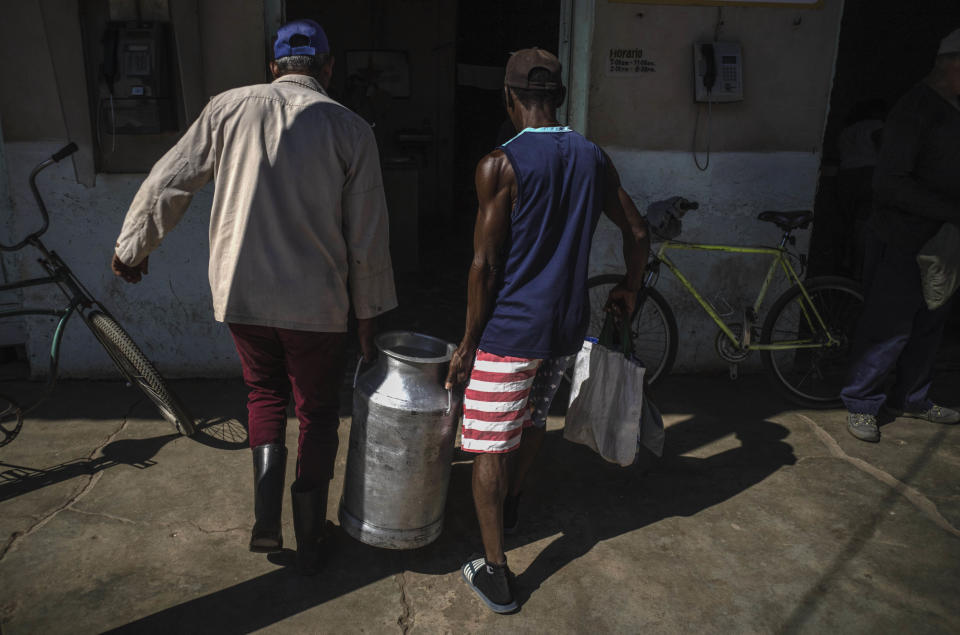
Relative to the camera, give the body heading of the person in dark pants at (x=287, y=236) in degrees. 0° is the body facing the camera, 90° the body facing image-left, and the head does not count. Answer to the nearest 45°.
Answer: approximately 180°

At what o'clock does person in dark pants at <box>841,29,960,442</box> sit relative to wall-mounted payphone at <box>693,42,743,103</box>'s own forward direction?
The person in dark pants is roughly at 10 o'clock from the wall-mounted payphone.

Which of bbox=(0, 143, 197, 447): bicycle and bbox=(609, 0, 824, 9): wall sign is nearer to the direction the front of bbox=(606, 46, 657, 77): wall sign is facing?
the bicycle

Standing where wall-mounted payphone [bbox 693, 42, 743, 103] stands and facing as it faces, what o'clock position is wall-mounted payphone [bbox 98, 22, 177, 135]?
wall-mounted payphone [bbox 98, 22, 177, 135] is roughly at 2 o'clock from wall-mounted payphone [bbox 693, 42, 743, 103].

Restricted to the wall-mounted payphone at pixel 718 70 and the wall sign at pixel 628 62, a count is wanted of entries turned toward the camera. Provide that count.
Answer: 2

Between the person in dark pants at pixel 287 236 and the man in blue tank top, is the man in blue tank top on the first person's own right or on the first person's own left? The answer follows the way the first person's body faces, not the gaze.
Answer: on the first person's own right

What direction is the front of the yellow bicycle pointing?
to the viewer's left

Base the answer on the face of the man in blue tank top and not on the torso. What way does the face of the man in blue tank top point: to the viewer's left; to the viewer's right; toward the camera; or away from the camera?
away from the camera

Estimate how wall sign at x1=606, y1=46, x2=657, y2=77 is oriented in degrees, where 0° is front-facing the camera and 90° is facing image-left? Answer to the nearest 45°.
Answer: approximately 0°

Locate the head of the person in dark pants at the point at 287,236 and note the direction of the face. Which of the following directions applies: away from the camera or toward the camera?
away from the camera

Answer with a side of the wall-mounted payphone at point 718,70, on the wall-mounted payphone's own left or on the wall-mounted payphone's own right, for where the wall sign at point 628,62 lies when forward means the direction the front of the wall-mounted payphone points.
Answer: on the wall-mounted payphone's own right
